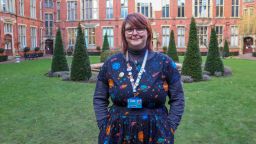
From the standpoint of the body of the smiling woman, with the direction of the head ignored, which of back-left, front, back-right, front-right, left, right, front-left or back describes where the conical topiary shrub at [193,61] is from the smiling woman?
back

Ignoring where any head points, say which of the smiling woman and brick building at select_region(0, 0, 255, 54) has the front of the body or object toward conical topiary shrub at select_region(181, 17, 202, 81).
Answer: the brick building

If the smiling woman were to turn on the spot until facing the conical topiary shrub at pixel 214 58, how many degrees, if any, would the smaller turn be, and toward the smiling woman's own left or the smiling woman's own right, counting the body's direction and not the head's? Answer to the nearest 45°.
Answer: approximately 180°

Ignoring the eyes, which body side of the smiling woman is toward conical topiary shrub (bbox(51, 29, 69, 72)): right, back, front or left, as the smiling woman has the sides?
back

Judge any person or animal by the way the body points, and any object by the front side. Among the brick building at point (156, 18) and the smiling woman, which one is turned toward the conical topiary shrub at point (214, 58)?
the brick building

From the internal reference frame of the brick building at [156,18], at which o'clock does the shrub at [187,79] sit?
The shrub is roughly at 12 o'clock from the brick building.

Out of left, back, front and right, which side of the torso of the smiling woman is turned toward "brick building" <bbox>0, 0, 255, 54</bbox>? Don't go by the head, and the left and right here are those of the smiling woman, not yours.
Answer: back

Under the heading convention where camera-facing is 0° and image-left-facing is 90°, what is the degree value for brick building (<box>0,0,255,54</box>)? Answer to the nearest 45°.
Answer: approximately 0°

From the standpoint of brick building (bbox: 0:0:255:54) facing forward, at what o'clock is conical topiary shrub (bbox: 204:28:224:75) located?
The conical topiary shrub is roughly at 12 o'clock from the brick building.

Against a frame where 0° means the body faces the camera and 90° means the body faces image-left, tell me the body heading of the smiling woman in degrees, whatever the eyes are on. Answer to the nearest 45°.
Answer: approximately 0°
